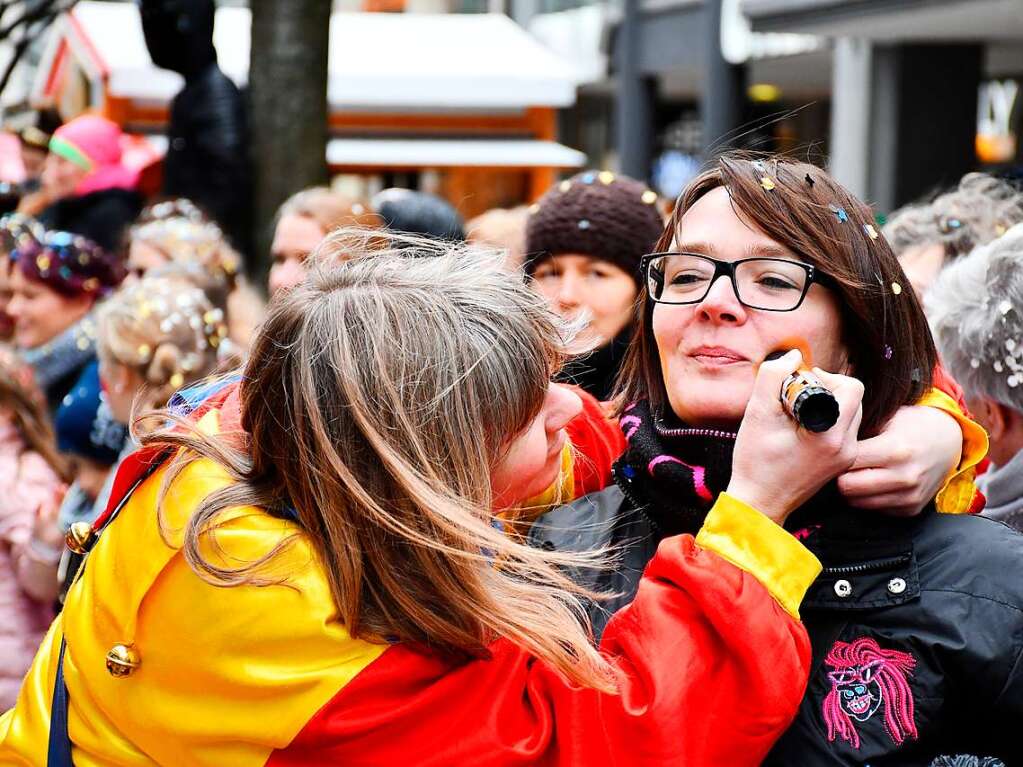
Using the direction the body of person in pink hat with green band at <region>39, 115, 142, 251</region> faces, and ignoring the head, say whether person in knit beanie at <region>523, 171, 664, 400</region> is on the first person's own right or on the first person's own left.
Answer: on the first person's own left

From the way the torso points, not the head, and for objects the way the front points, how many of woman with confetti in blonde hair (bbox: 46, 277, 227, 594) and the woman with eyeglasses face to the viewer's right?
0

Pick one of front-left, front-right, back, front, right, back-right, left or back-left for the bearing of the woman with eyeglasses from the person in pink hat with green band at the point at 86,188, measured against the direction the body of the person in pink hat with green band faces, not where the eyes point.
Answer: left

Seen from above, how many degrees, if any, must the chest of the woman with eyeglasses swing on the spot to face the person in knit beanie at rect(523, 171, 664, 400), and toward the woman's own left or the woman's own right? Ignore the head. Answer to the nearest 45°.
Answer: approximately 135° to the woman's own right

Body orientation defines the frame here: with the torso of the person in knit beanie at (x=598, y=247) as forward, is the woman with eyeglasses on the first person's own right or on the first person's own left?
on the first person's own left

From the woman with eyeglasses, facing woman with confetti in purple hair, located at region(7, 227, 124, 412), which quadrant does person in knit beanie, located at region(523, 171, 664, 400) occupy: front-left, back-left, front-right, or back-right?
front-right

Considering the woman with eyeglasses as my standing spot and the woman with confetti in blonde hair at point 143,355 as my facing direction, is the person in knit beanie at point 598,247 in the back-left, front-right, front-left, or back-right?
front-right

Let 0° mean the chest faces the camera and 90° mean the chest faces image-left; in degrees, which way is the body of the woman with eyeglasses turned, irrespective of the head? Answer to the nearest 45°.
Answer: approximately 45°

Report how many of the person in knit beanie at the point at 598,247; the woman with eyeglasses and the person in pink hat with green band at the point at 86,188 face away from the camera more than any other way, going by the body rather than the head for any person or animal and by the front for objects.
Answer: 0

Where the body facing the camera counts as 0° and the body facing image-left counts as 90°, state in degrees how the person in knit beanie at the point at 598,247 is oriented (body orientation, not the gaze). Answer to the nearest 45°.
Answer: approximately 45°
